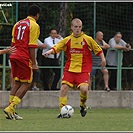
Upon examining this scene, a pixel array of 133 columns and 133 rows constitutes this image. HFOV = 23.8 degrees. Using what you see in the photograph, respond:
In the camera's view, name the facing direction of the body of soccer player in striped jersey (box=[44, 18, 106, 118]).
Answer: toward the camera

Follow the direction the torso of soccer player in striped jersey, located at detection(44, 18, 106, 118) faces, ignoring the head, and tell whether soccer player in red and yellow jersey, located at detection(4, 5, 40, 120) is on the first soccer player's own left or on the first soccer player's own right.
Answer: on the first soccer player's own right

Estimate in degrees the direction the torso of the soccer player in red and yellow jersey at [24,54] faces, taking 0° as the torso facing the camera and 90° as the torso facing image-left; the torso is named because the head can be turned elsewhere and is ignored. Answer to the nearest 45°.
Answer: approximately 225°

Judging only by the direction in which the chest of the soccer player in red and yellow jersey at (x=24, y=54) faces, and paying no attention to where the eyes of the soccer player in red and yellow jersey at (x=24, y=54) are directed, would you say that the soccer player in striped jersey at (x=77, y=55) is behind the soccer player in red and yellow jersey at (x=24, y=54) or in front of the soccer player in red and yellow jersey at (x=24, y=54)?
in front

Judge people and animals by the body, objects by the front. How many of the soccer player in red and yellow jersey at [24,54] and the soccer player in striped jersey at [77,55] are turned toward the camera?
1
